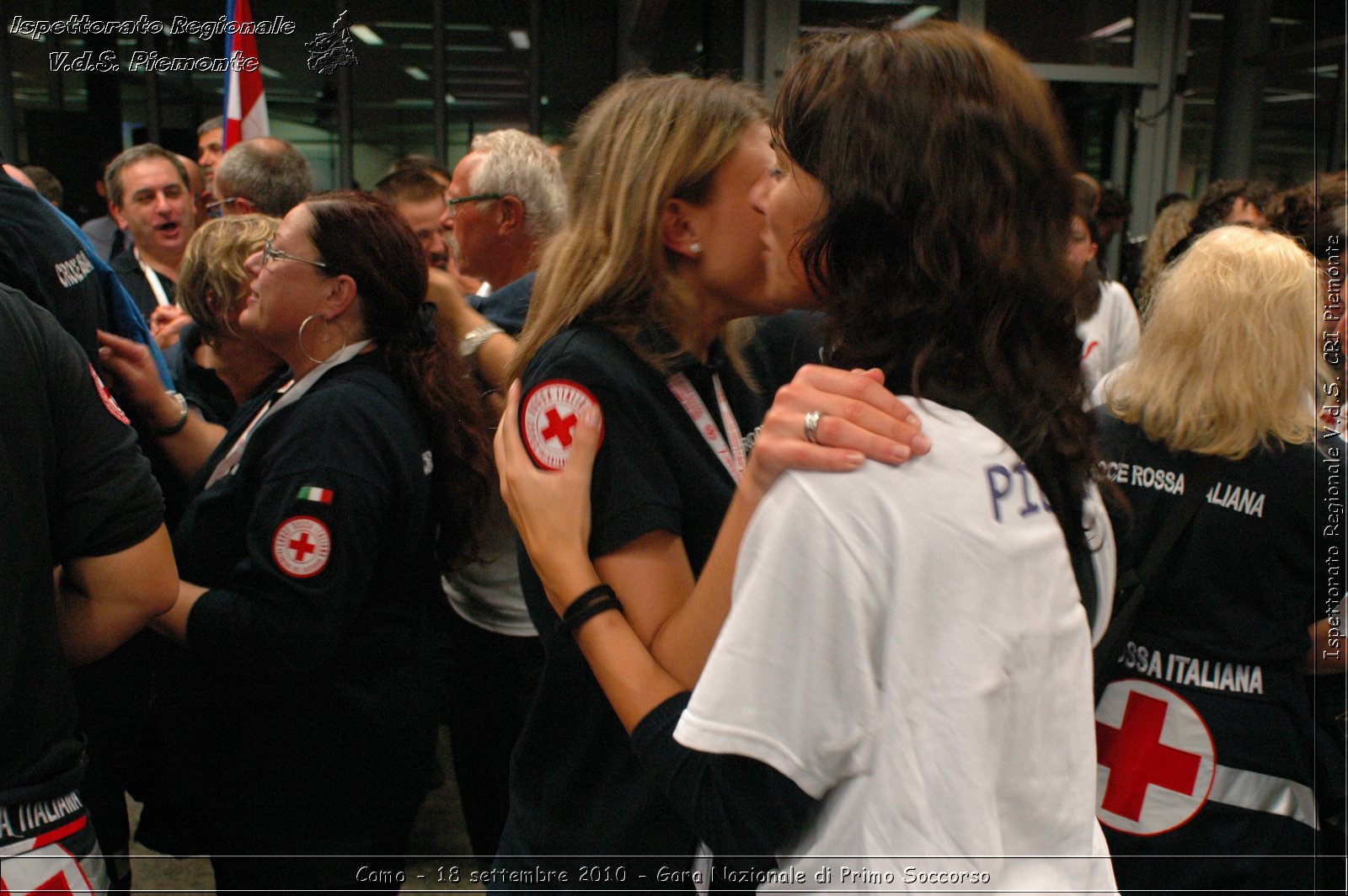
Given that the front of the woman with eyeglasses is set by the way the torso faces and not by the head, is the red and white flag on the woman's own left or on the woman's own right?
on the woman's own right

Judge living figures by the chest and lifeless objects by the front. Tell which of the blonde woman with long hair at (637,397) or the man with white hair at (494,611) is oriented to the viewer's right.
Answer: the blonde woman with long hair

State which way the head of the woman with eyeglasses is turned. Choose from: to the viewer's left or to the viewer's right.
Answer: to the viewer's left

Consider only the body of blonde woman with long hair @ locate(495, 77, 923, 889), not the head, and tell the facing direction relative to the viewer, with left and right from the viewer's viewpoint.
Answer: facing to the right of the viewer

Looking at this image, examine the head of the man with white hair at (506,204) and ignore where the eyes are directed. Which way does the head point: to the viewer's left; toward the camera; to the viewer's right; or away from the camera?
to the viewer's left

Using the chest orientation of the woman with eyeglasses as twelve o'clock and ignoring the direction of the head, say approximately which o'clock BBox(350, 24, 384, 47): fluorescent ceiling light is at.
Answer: The fluorescent ceiling light is roughly at 3 o'clock from the woman with eyeglasses.

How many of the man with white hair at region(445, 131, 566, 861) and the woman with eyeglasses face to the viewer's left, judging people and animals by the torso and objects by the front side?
2

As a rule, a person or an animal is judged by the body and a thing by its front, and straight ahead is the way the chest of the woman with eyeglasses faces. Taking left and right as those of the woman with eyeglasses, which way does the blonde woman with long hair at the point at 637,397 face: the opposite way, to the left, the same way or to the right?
the opposite way

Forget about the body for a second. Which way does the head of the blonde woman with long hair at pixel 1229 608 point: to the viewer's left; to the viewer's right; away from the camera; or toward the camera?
away from the camera

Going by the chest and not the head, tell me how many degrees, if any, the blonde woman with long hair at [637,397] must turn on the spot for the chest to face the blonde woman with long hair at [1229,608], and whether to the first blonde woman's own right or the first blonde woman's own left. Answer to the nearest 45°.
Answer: approximately 45° to the first blonde woman's own left

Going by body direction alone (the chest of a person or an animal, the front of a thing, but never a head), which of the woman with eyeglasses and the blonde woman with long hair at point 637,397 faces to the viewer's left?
the woman with eyeglasses

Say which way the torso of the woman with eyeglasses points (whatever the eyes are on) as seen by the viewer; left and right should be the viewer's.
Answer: facing to the left of the viewer

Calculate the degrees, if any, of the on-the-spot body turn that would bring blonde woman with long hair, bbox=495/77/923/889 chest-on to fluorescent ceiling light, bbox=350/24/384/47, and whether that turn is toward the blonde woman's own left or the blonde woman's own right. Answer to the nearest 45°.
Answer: approximately 90° to the blonde woman's own left

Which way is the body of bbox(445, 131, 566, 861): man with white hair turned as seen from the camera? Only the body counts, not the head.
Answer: to the viewer's left

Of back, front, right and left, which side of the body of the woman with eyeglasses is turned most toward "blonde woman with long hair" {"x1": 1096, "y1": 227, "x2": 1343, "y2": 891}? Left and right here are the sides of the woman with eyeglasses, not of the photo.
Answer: back
